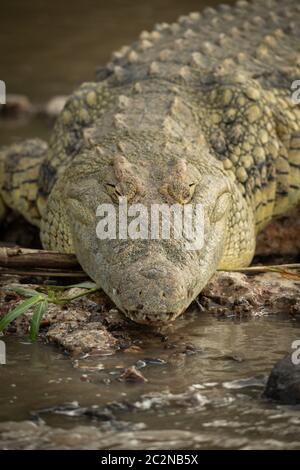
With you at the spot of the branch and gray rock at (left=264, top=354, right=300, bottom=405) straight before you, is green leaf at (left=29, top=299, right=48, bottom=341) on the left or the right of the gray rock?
right

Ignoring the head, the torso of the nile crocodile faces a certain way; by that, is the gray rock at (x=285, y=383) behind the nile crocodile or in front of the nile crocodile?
in front

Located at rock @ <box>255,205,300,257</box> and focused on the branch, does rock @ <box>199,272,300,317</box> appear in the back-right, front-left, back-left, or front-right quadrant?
front-left

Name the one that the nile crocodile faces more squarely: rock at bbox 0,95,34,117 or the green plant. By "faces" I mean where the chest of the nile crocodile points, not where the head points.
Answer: the green plant

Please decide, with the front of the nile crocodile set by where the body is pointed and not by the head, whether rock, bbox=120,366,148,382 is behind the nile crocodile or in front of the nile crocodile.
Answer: in front

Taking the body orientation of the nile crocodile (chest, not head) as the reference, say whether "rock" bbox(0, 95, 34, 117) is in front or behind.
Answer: behind

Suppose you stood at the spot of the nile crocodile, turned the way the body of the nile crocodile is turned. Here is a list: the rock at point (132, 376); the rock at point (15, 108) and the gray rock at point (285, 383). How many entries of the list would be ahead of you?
2

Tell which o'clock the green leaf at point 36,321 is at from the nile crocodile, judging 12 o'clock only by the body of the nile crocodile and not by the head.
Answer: The green leaf is roughly at 1 o'clock from the nile crocodile.

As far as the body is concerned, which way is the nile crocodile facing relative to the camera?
toward the camera
